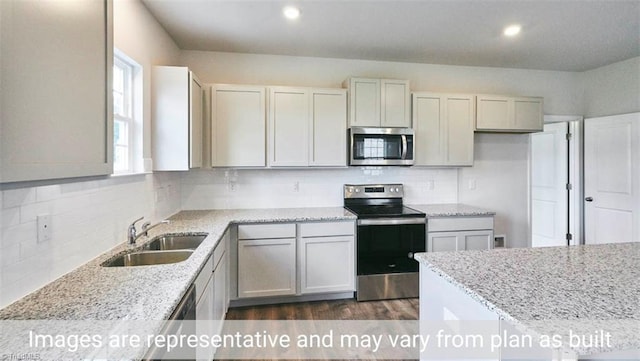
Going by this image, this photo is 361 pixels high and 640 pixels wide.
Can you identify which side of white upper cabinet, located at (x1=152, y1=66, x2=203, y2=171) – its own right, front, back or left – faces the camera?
right

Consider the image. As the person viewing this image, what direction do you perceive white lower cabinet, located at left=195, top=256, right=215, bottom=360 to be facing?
facing to the right of the viewer

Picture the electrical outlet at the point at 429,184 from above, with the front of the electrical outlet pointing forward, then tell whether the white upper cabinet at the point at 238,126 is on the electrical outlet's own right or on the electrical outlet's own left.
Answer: on the electrical outlet's own right

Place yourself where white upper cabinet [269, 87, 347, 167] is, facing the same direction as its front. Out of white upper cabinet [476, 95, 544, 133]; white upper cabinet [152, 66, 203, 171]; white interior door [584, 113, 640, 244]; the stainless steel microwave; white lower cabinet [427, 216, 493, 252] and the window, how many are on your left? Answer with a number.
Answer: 4

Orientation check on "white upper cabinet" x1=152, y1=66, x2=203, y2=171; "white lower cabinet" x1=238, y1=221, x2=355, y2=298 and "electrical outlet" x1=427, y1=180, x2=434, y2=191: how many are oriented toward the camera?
2

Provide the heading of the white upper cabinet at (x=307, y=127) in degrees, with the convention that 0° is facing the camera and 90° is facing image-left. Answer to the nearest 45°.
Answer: approximately 0°

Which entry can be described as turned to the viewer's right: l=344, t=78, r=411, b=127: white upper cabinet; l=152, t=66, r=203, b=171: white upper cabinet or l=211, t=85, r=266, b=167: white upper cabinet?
l=152, t=66, r=203, b=171: white upper cabinet

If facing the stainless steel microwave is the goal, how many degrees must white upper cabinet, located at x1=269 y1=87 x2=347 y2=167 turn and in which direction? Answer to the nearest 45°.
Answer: approximately 90° to its left

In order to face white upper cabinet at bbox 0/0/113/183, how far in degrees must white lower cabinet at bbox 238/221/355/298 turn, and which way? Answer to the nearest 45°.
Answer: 0° — it already faces it
